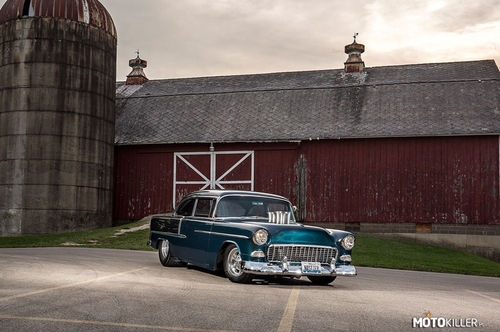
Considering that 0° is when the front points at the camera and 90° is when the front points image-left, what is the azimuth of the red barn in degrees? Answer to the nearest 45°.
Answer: approximately 0°

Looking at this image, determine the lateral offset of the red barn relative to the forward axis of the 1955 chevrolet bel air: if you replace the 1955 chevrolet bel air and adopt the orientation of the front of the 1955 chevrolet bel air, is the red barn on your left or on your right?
on your left

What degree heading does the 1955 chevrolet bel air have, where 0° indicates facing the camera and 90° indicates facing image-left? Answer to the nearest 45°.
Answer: approximately 315°

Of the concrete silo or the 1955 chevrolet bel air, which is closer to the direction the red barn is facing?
the 1955 chevrolet bel air

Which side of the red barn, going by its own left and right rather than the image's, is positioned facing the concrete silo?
right

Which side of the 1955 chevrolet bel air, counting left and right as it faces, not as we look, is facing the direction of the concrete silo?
back
